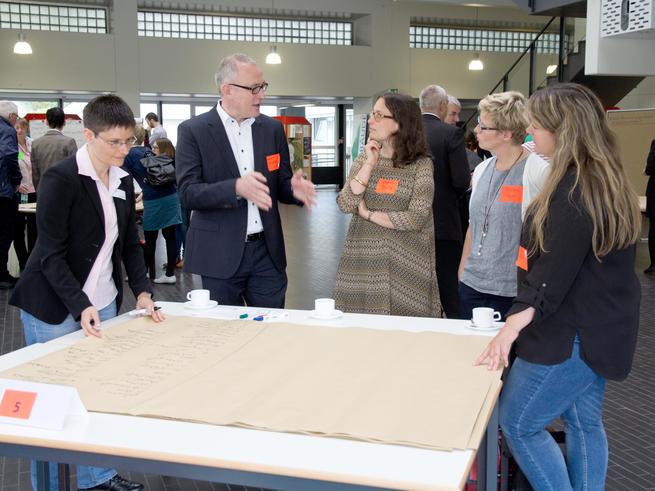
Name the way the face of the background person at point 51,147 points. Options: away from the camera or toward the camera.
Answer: away from the camera

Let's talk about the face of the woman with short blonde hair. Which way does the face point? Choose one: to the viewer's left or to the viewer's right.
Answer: to the viewer's left

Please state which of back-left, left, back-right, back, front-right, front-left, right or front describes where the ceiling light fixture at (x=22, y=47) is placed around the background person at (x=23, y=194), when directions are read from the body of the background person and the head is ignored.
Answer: back-right

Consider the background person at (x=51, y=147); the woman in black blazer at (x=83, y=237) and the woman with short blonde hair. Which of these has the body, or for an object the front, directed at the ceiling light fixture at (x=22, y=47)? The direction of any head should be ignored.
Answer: the background person

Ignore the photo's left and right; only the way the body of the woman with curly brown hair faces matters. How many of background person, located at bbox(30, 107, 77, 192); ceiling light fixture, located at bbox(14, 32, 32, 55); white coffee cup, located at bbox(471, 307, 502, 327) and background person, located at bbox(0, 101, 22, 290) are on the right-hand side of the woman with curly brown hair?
3

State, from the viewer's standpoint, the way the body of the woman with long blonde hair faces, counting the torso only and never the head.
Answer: to the viewer's left

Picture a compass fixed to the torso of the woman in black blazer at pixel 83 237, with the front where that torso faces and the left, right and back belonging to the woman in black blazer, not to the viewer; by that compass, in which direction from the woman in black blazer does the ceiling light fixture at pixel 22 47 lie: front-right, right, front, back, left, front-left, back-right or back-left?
back-left

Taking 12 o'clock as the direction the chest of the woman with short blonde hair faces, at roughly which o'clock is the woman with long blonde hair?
The woman with long blonde hair is roughly at 10 o'clock from the woman with short blonde hair.

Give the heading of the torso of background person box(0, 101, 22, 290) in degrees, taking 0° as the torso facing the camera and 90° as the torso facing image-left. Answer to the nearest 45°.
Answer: approximately 225°
